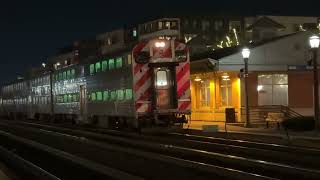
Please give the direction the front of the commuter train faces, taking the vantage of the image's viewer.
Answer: facing the viewer and to the right of the viewer

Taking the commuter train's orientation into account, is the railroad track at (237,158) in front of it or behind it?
in front
